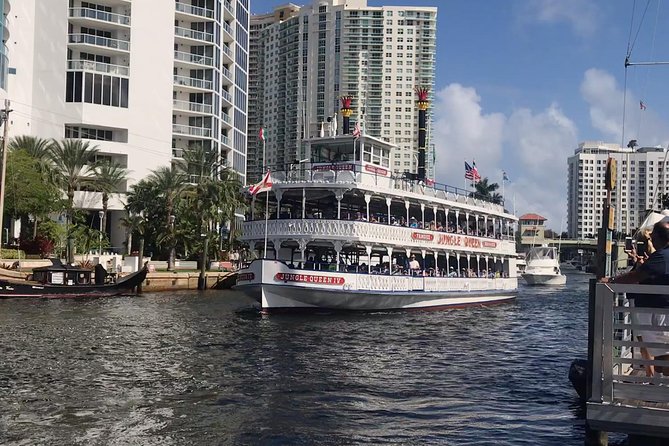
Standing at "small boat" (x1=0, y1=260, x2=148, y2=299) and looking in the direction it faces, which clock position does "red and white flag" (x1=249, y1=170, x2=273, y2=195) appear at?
The red and white flag is roughly at 2 o'clock from the small boat.

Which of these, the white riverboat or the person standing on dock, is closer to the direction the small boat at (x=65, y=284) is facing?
the white riverboat

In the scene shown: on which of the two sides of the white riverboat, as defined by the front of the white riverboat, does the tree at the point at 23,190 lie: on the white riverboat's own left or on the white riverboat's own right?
on the white riverboat's own right

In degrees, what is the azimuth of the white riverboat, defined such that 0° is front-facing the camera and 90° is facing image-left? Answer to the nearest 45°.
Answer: approximately 45°

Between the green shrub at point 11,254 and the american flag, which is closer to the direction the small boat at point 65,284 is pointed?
the american flag

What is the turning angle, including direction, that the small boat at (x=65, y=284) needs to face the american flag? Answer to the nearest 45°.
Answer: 0° — it already faces it

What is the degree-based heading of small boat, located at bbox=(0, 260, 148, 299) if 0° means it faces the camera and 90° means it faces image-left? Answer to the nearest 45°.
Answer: approximately 270°

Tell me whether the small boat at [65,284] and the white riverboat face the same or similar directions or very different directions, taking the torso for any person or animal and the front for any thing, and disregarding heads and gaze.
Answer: very different directions

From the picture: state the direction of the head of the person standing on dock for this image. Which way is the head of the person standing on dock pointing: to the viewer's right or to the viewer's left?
to the viewer's left

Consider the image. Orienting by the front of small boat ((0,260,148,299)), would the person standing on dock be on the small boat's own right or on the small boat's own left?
on the small boat's own right

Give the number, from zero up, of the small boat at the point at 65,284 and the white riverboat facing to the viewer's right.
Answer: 1

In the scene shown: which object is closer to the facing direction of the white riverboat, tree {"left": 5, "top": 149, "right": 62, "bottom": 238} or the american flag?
the tree
